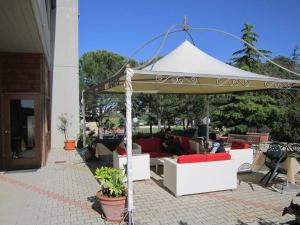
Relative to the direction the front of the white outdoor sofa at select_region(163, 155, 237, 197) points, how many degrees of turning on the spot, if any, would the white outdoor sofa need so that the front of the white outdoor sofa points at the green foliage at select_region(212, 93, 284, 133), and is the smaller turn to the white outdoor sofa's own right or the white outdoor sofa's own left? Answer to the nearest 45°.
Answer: approximately 45° to the white outdoor sofa's own right

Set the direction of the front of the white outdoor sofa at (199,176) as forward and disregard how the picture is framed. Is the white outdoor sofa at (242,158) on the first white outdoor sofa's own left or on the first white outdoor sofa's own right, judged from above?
on the first white outdoor sofa's own right

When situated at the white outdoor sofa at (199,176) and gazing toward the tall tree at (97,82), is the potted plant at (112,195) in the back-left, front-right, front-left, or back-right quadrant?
back-left

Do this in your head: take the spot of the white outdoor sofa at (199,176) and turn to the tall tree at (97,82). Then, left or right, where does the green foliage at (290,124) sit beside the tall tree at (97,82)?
right

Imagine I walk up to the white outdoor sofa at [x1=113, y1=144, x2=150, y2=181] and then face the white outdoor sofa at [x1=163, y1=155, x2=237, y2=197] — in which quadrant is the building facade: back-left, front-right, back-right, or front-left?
back-right

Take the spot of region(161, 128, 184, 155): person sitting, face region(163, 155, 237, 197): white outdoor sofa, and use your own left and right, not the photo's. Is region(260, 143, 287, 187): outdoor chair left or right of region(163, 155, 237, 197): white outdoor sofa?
left

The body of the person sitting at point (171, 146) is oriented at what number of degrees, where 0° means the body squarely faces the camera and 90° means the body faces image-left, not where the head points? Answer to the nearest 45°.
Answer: approximately 315°

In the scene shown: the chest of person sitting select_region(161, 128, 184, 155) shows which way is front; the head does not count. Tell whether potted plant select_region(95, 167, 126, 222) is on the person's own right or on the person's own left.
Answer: on the person's own right

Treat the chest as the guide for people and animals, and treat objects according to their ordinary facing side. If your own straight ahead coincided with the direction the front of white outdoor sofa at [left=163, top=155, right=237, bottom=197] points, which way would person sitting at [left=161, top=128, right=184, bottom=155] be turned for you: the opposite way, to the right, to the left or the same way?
the opposite way

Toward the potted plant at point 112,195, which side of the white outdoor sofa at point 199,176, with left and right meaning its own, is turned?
left

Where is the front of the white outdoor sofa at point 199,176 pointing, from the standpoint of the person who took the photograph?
facing away from the viewer and to the left of the viewer
